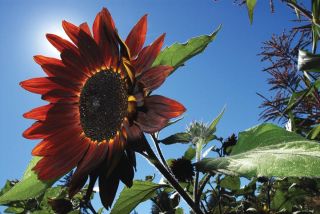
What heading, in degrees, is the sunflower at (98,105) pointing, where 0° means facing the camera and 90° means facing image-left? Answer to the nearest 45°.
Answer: approximately 45°
